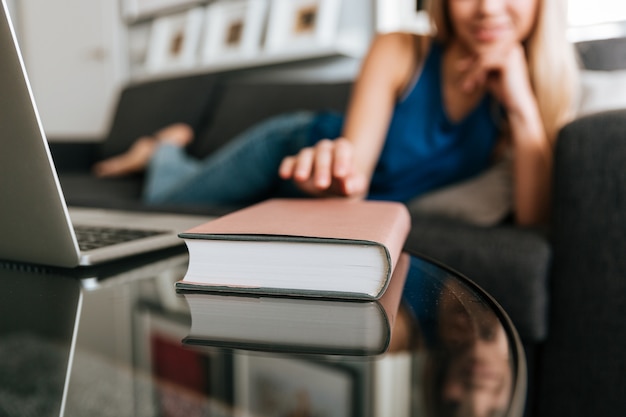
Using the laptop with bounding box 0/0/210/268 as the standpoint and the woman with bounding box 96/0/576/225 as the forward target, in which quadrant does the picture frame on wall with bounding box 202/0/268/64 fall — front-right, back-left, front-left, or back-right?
front-left

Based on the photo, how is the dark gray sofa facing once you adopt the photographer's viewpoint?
facing the viewer and to the left of the viewer

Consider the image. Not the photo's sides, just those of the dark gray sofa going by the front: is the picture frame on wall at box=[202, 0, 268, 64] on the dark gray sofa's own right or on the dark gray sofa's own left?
on the dark gray sofa's own right

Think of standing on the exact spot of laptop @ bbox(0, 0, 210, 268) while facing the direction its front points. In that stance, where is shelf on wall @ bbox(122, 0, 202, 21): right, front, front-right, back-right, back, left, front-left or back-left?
front-left

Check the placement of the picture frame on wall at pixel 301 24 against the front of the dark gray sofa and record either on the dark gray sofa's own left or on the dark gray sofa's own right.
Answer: on the dark gray sofa's own right

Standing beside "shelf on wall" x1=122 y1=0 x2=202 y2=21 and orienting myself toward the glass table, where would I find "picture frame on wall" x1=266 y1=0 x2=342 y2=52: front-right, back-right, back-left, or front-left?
front-left

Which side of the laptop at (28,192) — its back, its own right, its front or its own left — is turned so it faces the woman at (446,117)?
front

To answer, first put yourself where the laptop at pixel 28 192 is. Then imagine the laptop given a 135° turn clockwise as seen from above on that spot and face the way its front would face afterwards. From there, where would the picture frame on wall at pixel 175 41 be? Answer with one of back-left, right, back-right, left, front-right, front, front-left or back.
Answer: back

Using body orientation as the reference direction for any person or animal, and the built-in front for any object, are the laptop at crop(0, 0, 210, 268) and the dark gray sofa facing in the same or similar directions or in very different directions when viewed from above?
very different directions
